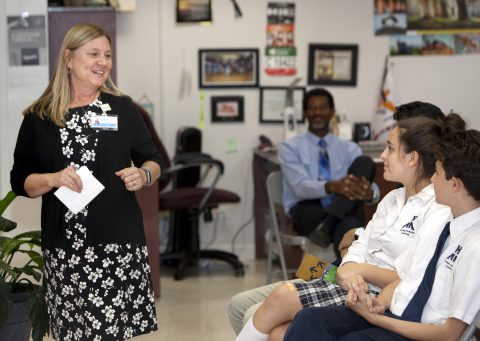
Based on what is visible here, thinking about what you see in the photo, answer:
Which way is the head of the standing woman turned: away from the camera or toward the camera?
toward the camera

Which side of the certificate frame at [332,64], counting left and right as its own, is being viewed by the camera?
front

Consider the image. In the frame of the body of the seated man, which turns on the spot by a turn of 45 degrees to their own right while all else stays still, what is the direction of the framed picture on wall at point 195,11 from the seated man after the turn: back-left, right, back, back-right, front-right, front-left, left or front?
right

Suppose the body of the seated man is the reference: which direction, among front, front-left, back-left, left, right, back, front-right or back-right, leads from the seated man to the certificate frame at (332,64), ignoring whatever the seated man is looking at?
back

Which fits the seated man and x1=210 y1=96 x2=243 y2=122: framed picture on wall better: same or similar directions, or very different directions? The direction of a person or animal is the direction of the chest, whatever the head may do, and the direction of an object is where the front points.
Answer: same or similar directions

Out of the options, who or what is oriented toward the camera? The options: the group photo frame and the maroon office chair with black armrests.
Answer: the group photo frame

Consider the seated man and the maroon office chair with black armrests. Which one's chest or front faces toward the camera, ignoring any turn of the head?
the seated man

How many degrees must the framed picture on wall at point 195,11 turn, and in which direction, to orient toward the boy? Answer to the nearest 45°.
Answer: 0° — it already faces them

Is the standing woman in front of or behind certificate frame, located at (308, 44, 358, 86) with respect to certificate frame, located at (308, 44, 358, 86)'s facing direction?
in front

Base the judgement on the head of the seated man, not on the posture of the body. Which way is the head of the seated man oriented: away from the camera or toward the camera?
toward the camera

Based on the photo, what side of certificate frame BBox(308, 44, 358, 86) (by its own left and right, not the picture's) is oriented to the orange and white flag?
left

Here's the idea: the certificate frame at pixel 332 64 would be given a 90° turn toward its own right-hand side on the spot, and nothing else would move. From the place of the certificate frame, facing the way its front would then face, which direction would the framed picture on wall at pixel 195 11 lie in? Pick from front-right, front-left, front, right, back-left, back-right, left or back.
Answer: front

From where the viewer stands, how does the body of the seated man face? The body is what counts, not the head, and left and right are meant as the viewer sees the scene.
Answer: facing the viewer

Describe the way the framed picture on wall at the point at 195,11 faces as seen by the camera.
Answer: facing the viewer
